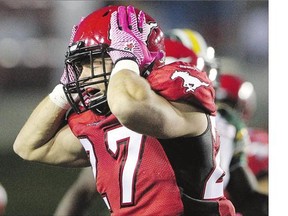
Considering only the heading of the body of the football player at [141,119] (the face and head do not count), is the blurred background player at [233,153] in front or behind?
behind

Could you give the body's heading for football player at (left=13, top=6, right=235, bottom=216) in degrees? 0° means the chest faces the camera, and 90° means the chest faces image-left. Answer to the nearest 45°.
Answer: approximately 45°

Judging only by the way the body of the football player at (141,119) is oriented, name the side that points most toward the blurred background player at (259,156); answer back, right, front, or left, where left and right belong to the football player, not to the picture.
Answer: back
